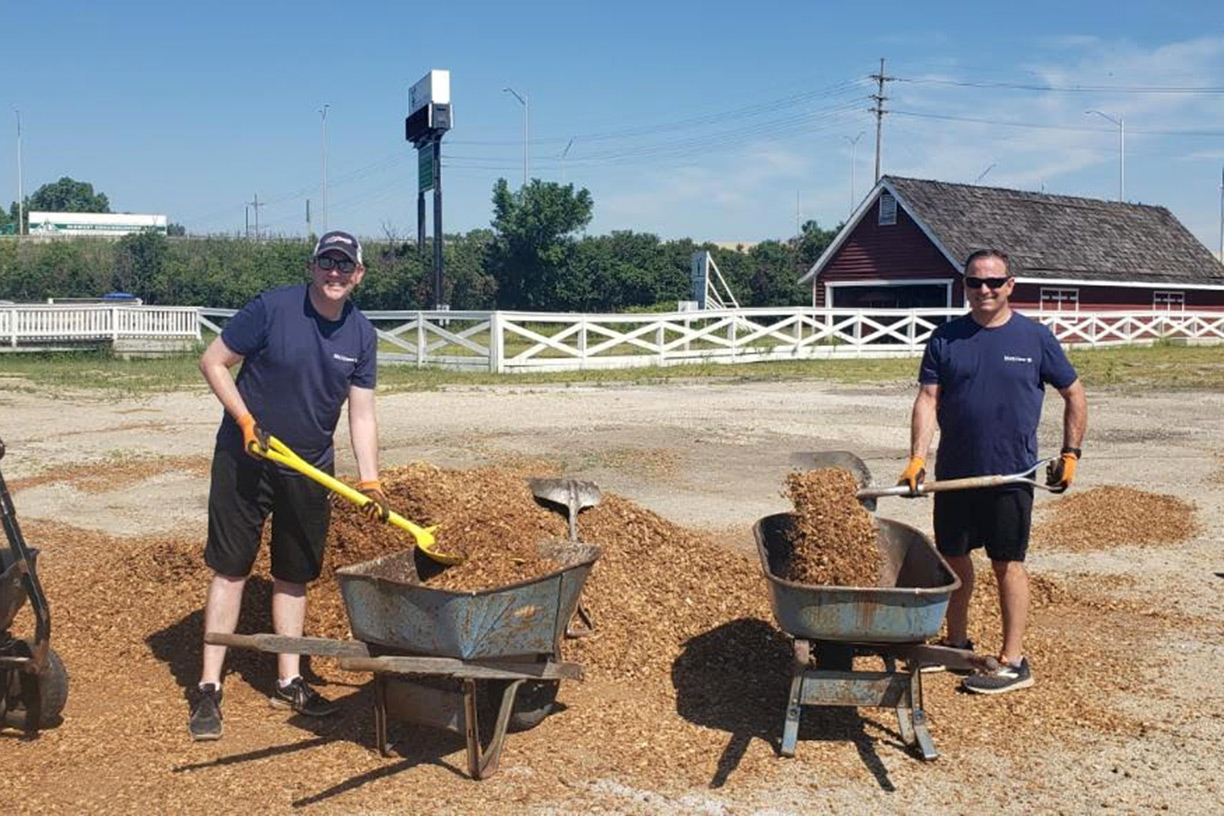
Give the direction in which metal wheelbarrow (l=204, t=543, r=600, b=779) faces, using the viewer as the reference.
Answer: facing away from the viewer and to the right of the viewer

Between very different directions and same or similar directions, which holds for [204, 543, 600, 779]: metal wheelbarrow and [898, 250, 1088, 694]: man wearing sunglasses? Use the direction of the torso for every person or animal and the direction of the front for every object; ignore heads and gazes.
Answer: very different directions

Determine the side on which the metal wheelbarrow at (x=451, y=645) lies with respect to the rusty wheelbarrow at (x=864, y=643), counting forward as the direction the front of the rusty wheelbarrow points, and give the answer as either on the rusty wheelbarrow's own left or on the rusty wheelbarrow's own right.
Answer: on the rusty wheelbarrow's own left

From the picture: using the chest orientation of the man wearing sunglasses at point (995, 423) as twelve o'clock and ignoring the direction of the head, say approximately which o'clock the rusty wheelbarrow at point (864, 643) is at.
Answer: The rusty wheelbarrow is roughly at 1 o'clock from the man wearing sunglasses.
